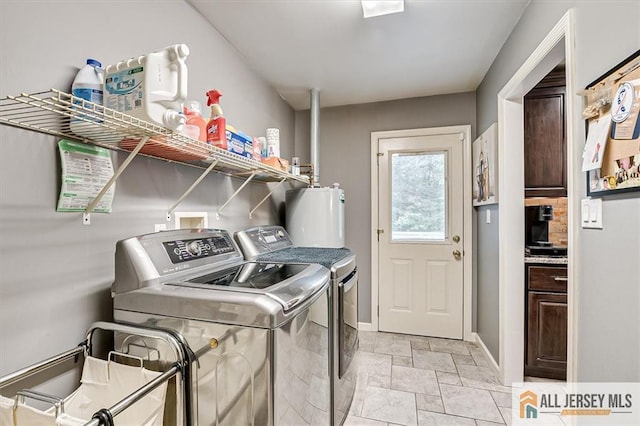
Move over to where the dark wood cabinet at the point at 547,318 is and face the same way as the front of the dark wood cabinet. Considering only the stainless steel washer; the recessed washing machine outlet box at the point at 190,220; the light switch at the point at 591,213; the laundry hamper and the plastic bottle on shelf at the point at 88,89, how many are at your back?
0

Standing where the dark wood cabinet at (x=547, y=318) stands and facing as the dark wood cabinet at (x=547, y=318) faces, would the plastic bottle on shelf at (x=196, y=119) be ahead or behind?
ahead

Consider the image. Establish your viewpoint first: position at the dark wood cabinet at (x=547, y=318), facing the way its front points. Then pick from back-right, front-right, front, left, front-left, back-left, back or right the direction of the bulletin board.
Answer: front

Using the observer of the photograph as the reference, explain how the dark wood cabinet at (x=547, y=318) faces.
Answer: facing the viewer

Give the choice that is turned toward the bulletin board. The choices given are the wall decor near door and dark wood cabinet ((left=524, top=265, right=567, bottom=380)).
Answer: the dark wood cabinet

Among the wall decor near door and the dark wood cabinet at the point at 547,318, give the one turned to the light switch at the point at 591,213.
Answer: the dark wood cabinet

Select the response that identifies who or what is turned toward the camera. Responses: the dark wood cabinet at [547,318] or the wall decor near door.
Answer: the dark wood cabinet

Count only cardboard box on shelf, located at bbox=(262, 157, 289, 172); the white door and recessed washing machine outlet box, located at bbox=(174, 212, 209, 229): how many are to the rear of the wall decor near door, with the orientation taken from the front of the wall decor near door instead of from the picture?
0

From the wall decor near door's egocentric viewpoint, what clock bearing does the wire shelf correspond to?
The wire shelf is roughly at 10 o'clock from the wall decor near door.

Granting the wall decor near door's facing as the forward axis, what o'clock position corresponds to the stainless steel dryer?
The stainless steel dryer is roughly at 10 o'clock from the wall decor near door.

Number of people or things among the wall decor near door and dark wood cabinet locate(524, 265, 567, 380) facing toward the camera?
1

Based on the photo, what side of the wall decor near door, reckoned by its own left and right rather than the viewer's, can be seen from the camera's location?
left

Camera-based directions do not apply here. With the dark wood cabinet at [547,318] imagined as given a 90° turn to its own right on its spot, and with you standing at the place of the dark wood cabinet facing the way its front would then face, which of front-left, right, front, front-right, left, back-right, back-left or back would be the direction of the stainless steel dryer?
front-left

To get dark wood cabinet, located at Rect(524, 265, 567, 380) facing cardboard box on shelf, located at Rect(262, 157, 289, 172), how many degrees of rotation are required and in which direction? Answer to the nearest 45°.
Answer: approximately 45° to its right

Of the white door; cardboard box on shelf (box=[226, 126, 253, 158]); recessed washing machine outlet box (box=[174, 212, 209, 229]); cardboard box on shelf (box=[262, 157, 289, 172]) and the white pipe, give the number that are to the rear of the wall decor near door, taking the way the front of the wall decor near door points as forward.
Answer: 0

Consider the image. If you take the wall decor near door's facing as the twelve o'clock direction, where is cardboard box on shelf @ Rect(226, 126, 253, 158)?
The cardboard box on shelf is roughly at 10 o'clock from the wall decor near door.

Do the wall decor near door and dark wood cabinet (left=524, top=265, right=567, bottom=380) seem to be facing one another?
no

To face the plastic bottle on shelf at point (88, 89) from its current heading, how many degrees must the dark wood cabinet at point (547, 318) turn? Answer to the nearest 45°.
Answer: approximately 45° to its right
